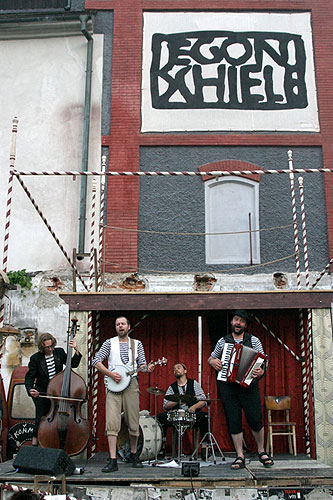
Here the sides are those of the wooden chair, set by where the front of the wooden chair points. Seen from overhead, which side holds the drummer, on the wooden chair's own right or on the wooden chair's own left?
on the wooden chair's own right

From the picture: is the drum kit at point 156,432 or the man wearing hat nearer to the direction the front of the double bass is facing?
the man wearing hat

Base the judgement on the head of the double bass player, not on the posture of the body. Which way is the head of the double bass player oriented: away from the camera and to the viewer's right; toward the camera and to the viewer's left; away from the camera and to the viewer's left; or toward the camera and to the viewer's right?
toward the camera and to the viewer's right

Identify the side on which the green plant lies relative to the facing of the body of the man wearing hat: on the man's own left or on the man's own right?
on the man's own right

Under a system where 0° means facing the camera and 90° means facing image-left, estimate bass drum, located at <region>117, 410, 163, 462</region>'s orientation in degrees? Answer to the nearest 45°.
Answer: approximately 45°

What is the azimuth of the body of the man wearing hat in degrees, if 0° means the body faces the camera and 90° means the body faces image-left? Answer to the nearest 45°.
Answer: approximately 0°

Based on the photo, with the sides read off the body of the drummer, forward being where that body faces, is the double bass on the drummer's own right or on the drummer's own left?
on the drummer's own right

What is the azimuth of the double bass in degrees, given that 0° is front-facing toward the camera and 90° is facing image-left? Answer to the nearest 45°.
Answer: approximately 0°

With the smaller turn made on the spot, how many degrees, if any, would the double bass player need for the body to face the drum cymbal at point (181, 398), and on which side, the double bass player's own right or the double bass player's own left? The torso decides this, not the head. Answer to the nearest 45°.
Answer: approximately 45° to the double bass player's own left
